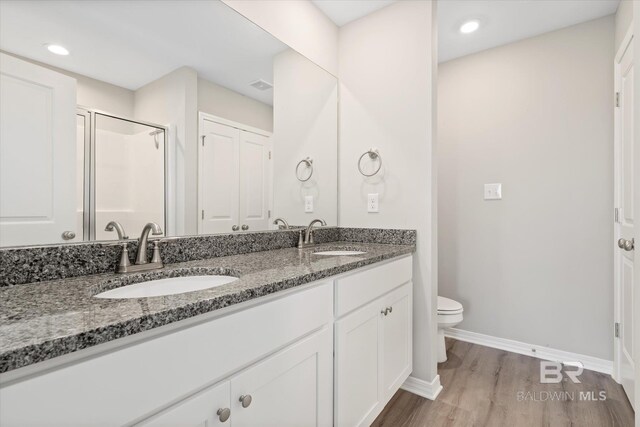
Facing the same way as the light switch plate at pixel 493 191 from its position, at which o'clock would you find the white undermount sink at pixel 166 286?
The white undermount sink is roughly at 1 o'clock from the light switch plate.

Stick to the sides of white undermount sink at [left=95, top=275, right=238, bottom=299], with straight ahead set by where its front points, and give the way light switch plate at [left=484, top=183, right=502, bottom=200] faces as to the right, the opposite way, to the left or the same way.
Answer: to the right

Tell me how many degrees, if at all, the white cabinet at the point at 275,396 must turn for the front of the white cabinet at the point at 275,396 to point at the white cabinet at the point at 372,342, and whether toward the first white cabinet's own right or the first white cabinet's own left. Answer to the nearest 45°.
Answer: approximately 90° to the first white cabinet's own left

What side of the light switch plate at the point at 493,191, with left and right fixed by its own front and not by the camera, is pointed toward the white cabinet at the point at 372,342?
front

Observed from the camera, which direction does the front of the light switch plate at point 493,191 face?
facing the viewer

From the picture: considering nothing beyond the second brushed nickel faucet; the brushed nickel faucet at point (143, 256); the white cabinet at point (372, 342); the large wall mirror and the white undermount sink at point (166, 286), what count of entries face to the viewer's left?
0

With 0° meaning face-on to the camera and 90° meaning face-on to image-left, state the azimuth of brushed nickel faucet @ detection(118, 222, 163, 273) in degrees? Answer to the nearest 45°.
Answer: approximately 315°

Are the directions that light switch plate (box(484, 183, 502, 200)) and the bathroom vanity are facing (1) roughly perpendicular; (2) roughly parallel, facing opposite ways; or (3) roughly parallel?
roughly perpendicular

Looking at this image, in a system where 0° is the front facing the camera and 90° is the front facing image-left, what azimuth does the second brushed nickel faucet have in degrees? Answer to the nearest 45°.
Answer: approximately 315°
